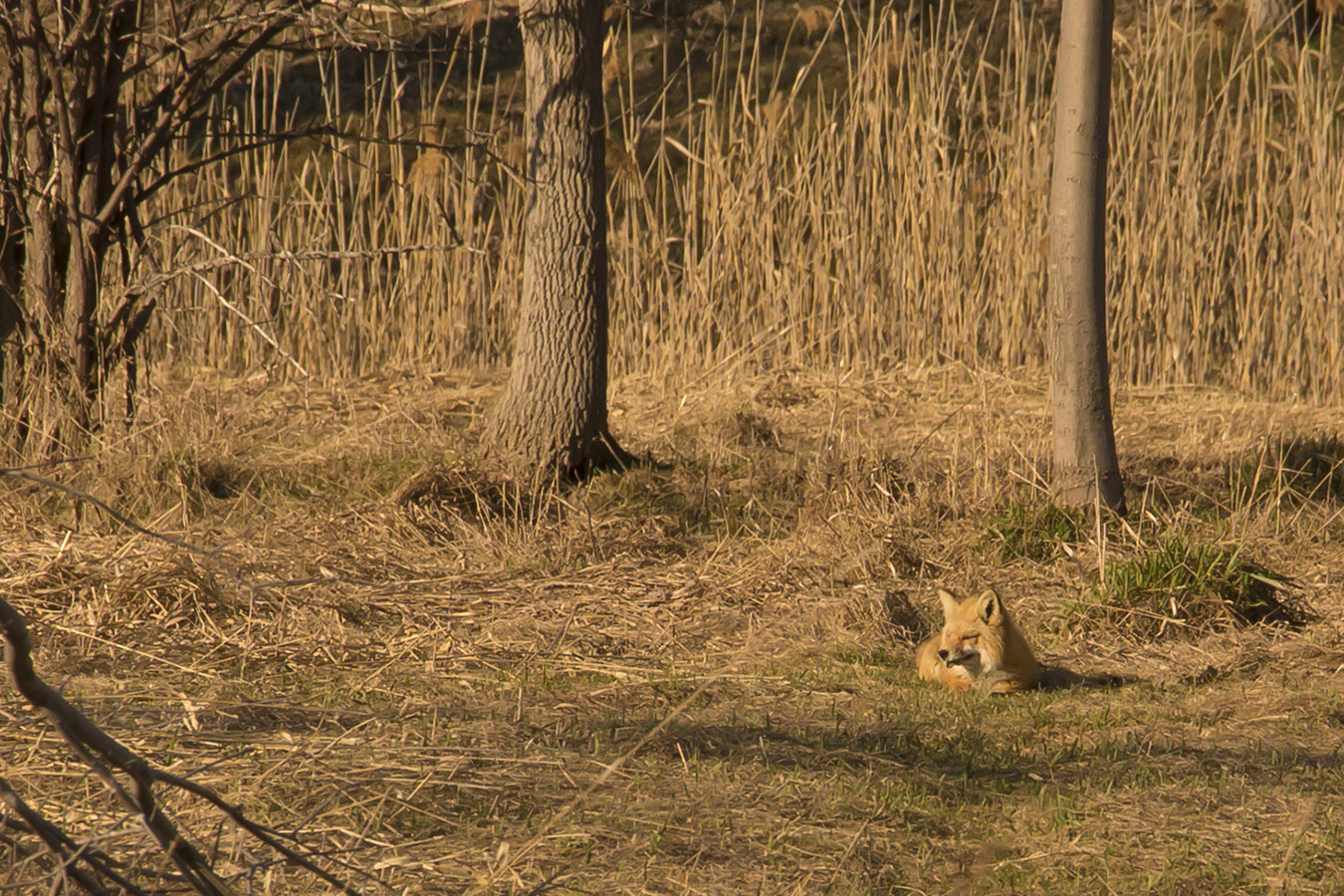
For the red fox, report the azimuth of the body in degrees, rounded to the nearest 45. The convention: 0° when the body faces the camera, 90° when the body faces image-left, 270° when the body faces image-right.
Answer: approximately 45°

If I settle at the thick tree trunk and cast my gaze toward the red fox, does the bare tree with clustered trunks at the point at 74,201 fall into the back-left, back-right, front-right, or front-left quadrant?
back-right

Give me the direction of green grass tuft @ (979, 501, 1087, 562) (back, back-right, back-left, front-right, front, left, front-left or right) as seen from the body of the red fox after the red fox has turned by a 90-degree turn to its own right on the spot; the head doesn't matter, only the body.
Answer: front-right

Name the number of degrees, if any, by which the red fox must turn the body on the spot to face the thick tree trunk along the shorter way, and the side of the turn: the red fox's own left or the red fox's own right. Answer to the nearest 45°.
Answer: approximately 90° to the red fox's own right

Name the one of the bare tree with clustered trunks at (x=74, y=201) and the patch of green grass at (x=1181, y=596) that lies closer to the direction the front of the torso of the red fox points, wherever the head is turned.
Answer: the bare tree with clustered trunks

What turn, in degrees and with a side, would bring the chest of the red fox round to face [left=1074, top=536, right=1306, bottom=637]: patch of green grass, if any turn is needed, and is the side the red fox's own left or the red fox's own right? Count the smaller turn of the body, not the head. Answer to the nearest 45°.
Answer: approximately 180°

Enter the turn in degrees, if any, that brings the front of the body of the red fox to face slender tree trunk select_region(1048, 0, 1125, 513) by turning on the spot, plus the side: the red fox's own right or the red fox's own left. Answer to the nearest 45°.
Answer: approximately 135° to the red fox's own right

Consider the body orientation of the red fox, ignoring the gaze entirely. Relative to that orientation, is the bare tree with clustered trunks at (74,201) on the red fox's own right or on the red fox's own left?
on the red fox's own right
